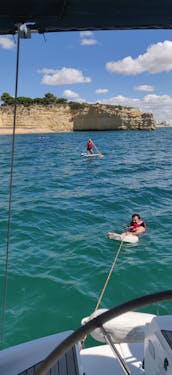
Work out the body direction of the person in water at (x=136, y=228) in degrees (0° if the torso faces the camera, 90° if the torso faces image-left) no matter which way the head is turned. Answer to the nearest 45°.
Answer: approximately 45°
